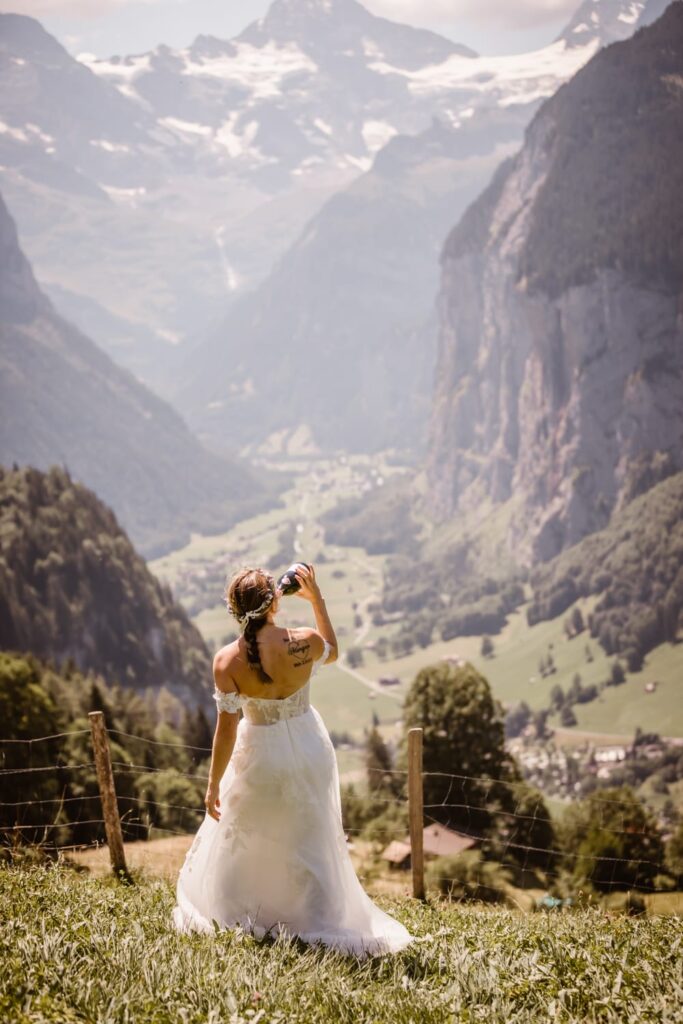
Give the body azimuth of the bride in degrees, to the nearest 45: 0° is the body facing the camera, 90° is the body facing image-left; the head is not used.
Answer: approximately 180°

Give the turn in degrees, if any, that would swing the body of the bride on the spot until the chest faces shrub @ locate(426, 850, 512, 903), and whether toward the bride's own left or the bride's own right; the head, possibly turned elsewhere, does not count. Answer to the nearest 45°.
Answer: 0° — they already face it
